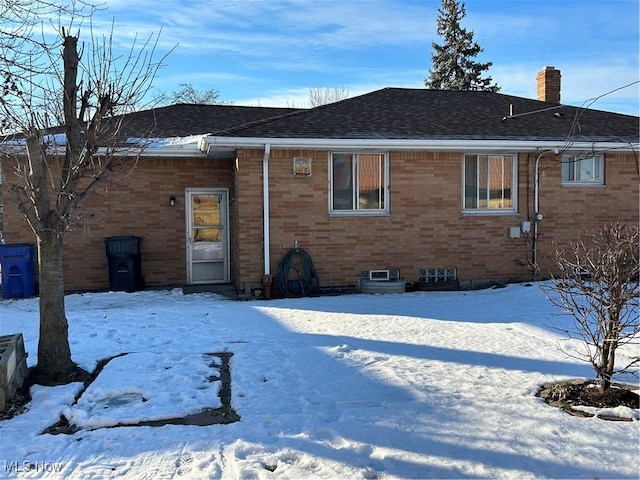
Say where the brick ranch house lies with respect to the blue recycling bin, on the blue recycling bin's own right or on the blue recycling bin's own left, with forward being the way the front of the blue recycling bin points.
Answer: on the blue recycling bin's own left

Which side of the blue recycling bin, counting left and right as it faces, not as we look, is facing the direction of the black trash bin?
left

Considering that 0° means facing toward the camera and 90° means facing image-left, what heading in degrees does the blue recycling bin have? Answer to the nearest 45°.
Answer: approximately 0°

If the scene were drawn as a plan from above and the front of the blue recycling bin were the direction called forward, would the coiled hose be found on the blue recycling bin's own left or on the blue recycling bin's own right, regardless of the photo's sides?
on the blue recycling bin's own left
